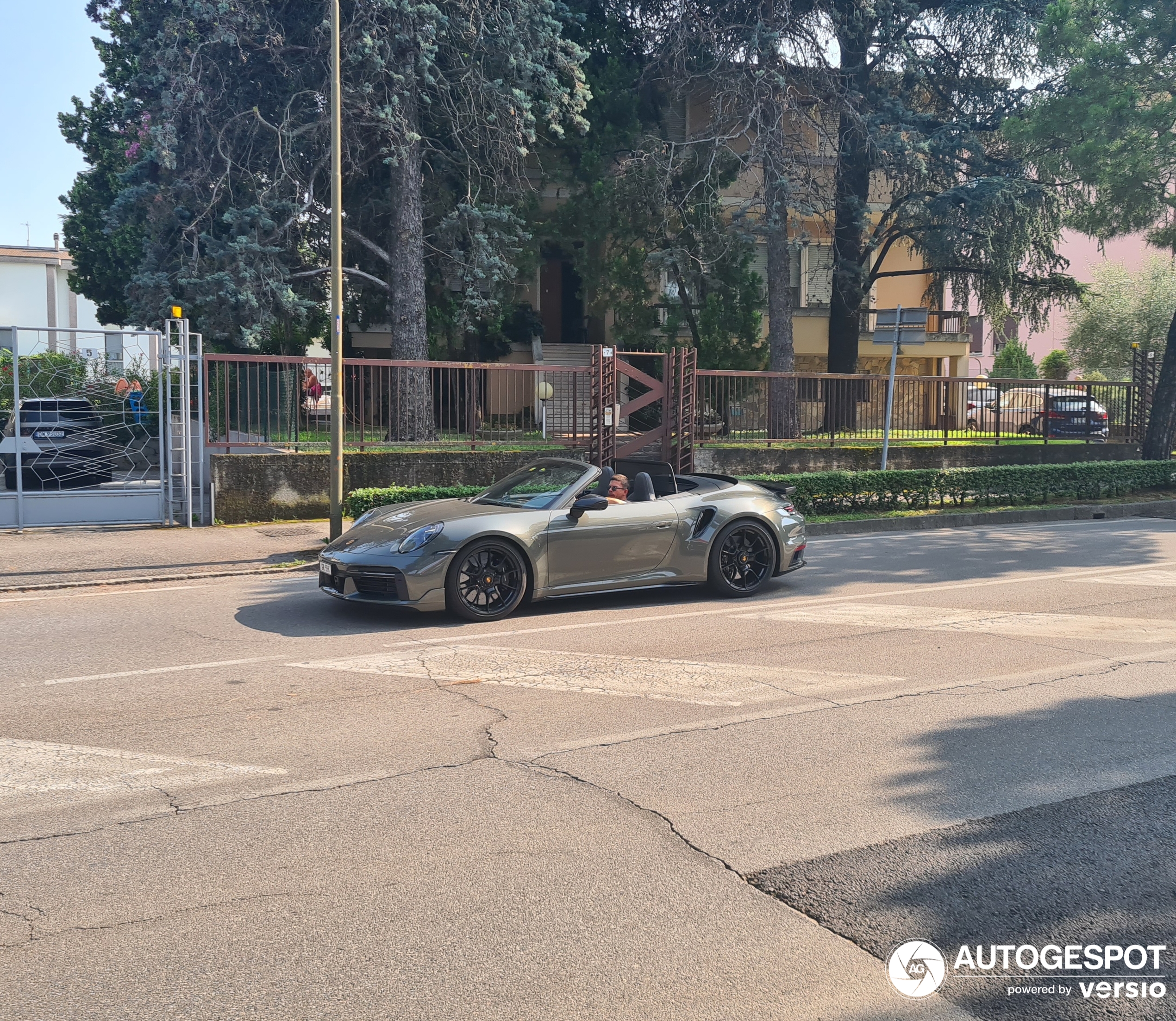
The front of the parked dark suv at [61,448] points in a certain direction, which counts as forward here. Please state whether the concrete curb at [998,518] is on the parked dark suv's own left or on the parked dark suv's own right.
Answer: on the parked dark suv's own right

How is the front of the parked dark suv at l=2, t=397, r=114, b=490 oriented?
away from the camera

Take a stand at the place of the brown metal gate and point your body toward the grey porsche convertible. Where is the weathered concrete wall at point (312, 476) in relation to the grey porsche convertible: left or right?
right

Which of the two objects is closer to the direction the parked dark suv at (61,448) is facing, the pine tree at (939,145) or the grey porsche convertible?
the pine tree

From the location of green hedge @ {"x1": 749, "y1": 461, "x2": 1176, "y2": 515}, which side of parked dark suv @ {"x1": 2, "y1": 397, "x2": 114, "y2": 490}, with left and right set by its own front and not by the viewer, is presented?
right

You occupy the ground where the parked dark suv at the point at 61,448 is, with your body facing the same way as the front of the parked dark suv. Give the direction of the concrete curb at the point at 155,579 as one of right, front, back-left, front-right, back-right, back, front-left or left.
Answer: back

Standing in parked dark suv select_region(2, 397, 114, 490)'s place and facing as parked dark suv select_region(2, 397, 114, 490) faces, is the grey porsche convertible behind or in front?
behind
